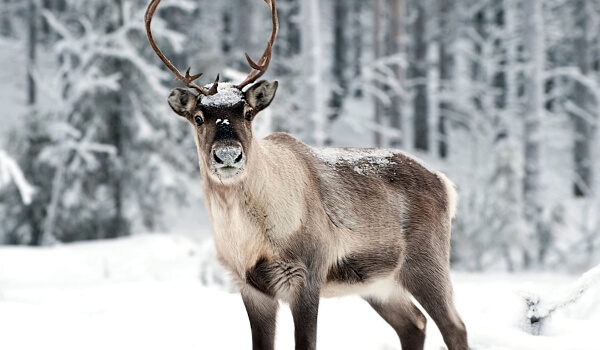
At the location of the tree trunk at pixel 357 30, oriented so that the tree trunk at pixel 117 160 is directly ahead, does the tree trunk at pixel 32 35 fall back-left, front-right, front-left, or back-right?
front-right

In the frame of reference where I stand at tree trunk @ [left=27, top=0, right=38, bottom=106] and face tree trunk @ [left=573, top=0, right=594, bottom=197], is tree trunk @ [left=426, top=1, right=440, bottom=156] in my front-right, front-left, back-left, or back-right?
front-left

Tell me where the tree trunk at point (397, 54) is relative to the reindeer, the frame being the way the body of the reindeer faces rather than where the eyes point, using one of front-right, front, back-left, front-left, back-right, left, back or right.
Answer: back-right

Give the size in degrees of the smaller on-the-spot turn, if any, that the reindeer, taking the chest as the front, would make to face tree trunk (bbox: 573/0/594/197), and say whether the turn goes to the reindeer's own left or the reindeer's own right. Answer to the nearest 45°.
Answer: approximately 180°

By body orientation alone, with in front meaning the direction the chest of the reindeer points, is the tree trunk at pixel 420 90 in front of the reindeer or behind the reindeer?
behind

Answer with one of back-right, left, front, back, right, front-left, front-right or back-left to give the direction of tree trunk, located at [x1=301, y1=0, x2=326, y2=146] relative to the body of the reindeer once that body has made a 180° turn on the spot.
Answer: front-left

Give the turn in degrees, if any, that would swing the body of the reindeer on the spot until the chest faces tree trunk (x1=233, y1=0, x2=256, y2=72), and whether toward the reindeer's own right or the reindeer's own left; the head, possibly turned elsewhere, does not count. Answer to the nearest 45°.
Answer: approximately 135° to the reindeer's own right

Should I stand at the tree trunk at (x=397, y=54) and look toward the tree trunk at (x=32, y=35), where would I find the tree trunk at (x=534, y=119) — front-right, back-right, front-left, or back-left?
back-left

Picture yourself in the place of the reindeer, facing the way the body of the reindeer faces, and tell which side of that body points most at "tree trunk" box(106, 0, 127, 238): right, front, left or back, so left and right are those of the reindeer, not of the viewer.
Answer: right

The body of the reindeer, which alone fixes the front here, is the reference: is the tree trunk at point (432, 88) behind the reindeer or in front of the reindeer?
behind

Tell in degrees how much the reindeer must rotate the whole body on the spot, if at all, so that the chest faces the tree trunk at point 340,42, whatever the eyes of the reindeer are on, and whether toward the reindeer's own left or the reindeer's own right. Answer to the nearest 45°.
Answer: approximately 135° to the reindeer's own right

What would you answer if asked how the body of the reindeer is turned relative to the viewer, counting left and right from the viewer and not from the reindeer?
facing the viewer and to the left of the viewer
